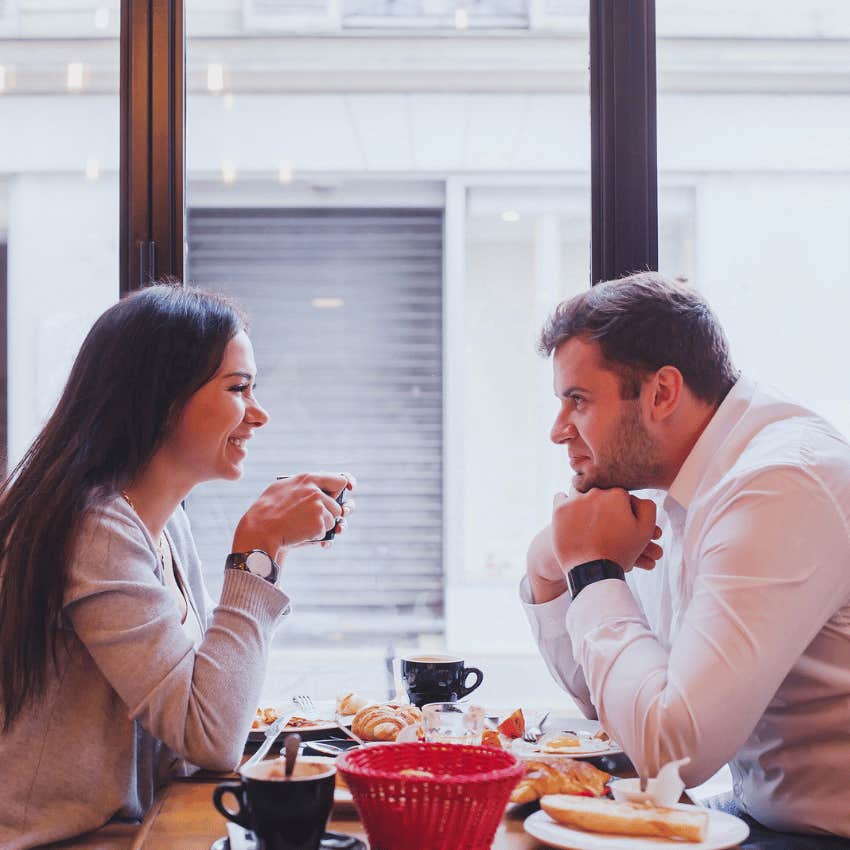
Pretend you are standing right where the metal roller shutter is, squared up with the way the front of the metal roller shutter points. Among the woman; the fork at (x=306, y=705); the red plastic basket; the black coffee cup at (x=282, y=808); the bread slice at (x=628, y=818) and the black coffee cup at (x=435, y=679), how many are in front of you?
6

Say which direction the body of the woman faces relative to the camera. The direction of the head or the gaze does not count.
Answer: to the viewer's right

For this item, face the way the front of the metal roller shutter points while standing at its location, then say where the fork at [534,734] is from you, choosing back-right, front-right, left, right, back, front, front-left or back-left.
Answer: front

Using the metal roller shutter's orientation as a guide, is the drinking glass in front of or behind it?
in front

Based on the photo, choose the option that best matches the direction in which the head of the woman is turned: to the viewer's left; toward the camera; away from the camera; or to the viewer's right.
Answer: to the viewer's right

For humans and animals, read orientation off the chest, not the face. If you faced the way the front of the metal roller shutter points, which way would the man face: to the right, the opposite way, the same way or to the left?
to the right

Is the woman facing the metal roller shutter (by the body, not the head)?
no

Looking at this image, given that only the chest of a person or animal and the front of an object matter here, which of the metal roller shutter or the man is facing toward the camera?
the metal roller shutter

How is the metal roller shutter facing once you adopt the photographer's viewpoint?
facing the viewer

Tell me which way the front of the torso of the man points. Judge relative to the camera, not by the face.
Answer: to the viewer's left

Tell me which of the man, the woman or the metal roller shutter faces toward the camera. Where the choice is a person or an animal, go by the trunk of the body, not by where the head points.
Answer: the metal roller shutter

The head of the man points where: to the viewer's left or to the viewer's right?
to the viewer's left

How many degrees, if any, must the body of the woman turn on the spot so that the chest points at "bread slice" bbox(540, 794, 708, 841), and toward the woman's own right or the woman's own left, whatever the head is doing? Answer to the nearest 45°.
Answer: approximately 45° to the woman's own right

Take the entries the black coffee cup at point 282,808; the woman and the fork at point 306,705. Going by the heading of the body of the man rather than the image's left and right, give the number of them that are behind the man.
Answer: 0

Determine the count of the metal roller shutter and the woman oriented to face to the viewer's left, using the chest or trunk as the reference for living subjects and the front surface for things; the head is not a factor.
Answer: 0

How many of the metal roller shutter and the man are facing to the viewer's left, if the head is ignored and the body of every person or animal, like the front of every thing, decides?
1
